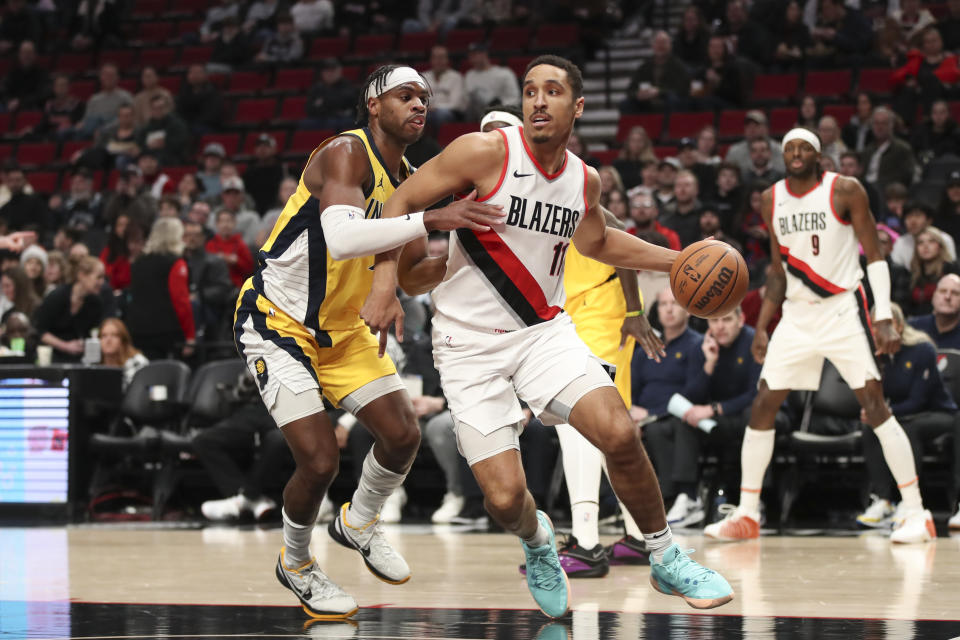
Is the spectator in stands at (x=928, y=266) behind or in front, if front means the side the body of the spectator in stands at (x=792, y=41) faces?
in front

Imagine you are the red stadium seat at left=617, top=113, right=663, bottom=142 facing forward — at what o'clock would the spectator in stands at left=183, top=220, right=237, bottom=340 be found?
The spectator in stands is roughly at 2 o'clock from the red stadium seat.

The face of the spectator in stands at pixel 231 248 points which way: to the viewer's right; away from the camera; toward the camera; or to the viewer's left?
toward the camera

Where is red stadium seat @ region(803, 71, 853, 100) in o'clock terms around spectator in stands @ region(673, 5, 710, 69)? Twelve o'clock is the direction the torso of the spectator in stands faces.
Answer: The red stadium seat is roughly at 10 o'clock from the spectator in stands.

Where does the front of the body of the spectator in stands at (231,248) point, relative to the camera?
toward the camera

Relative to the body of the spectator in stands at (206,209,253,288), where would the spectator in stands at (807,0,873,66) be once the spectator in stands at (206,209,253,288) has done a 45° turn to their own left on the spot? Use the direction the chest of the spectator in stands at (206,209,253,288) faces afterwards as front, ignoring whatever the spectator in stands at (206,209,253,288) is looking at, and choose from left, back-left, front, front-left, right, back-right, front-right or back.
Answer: front-left

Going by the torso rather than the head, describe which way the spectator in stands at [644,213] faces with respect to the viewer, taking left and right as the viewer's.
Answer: facing the viewer

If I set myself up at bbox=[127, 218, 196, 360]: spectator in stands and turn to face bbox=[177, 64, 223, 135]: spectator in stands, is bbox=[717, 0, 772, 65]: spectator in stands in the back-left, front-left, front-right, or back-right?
front-right

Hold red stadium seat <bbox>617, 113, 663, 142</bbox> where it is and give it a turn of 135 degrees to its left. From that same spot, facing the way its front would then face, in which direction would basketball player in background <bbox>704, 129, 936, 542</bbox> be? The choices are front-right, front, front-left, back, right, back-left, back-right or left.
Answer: back-right

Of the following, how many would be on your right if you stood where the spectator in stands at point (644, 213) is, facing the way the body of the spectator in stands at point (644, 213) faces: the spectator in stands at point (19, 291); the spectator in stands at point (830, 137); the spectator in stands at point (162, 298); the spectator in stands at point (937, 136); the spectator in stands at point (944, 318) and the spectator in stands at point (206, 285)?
3

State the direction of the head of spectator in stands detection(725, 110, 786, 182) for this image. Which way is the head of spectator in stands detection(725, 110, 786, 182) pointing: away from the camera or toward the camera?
toward the camera

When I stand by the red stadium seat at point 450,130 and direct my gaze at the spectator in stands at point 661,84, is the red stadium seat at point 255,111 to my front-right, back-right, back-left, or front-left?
back-left

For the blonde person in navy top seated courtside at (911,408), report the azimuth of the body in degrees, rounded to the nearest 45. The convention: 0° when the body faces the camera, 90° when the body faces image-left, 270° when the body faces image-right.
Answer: approximately 45°

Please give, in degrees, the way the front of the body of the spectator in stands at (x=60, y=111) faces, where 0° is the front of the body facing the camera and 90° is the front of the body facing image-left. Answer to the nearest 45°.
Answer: approximately 0°

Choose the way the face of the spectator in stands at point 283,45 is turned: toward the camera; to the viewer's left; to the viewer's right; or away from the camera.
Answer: toward the camera

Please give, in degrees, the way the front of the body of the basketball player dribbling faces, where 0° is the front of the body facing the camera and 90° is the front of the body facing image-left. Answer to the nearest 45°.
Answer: approximately 315°

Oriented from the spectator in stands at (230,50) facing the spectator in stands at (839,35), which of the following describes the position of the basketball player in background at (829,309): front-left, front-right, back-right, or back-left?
front-right

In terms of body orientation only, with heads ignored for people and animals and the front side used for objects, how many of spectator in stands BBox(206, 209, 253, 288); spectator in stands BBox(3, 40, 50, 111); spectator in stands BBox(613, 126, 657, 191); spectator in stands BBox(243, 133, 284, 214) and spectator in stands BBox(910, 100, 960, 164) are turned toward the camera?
5

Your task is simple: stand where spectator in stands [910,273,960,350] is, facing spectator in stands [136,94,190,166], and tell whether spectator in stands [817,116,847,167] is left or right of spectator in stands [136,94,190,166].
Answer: right

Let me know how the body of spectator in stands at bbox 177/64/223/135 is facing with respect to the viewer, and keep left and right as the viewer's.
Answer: facing the viewer
